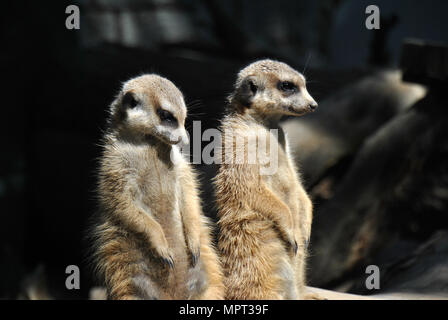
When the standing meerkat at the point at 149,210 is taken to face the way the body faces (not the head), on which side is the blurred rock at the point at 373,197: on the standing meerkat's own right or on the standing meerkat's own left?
on the standing meerkat's own left

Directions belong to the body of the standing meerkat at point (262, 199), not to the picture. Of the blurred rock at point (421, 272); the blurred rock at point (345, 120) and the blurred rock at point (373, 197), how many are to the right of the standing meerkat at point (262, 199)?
0

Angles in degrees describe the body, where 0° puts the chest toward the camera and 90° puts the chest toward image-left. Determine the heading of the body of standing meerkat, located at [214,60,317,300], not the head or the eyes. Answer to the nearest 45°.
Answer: approximately 270°

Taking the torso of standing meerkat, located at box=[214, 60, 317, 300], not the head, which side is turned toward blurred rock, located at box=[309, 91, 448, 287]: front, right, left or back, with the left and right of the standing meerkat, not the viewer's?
left

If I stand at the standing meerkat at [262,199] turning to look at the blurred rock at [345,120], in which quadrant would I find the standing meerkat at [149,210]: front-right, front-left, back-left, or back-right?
back-left

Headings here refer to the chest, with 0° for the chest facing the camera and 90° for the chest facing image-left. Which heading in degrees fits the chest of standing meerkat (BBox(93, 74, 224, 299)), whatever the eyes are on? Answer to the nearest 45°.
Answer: approximately 315°

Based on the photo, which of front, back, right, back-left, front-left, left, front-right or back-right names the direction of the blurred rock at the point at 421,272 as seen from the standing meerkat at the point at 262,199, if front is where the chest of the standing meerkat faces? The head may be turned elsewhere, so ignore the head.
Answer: front-left

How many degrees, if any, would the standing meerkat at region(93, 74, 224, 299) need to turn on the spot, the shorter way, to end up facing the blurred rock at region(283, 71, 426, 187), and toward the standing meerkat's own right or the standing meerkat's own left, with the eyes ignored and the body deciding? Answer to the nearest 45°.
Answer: approximately 90° to the standing meerkat's own left

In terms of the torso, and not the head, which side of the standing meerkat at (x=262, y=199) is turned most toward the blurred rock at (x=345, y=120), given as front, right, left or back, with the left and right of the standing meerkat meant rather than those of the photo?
left

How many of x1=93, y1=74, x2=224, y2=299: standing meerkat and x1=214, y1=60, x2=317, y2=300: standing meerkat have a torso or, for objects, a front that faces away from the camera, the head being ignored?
0
